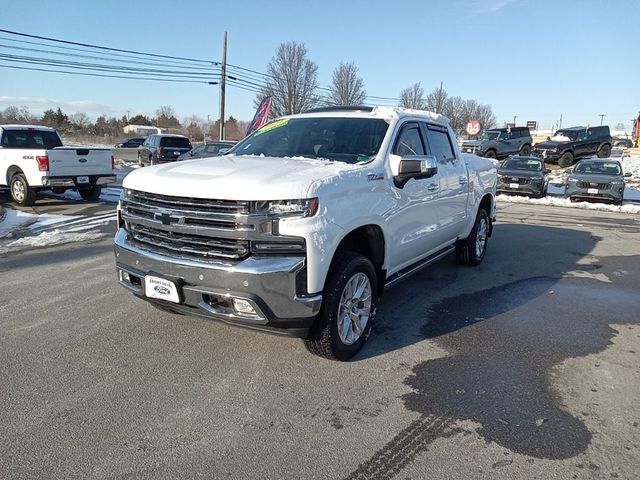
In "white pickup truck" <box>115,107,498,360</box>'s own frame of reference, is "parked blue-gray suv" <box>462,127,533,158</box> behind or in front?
behind

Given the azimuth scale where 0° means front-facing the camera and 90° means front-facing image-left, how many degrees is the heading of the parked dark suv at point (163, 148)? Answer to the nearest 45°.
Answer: approximately 135°

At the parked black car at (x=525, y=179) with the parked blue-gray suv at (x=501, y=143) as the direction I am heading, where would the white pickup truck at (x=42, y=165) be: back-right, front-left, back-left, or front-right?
back-left

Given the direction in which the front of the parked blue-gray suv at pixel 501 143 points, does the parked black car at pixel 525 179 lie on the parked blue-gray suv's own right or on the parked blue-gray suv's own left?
on the parked blue-gray suv's own left

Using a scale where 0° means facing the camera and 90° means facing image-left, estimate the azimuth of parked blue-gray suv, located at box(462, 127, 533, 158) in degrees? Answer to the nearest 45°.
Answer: approximately 45°

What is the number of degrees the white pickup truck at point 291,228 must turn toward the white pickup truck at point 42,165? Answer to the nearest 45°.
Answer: approximately 90° to its right

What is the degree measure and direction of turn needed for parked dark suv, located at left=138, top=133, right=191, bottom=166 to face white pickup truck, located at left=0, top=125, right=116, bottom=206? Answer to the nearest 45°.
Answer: approximately 135° to its left
